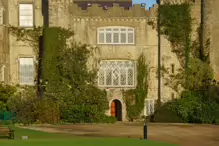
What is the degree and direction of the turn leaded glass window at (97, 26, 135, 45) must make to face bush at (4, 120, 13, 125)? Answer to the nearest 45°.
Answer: approximately 45° to its right

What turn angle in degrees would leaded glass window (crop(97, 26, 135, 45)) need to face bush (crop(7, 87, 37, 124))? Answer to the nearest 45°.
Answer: approximately 45° to its right

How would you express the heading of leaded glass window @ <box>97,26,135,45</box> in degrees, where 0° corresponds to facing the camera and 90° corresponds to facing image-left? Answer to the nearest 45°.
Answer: approximately 0°

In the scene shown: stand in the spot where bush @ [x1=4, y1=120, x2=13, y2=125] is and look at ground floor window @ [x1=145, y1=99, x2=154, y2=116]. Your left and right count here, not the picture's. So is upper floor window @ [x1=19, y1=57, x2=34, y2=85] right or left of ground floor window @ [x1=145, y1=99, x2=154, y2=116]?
left

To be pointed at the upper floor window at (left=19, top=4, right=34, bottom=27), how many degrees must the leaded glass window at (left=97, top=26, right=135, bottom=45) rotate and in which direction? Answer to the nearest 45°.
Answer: approximately 90° to its right

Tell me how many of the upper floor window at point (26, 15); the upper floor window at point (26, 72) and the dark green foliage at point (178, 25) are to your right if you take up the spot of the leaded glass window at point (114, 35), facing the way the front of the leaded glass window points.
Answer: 2

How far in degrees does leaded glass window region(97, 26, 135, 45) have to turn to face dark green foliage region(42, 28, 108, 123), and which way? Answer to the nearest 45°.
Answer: approximately 45° to its right

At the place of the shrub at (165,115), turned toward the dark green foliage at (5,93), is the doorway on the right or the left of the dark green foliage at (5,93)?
right

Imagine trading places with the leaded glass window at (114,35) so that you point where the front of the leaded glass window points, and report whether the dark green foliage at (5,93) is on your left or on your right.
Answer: on your right

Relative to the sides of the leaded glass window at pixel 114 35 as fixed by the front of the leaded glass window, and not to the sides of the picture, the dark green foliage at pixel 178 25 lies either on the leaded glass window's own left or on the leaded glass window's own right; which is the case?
on the leaded glass window's own left
